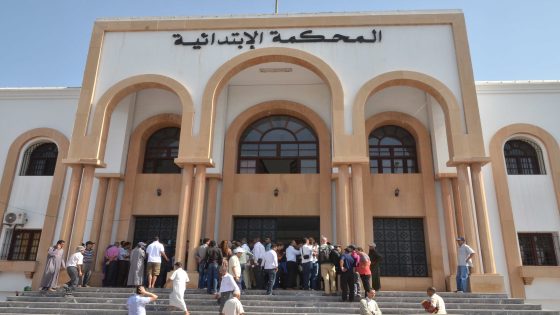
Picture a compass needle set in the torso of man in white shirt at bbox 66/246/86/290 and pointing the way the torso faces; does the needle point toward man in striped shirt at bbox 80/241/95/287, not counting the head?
no

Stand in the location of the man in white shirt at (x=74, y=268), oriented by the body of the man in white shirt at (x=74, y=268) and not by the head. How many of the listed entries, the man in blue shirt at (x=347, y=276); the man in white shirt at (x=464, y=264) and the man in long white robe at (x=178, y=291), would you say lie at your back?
0

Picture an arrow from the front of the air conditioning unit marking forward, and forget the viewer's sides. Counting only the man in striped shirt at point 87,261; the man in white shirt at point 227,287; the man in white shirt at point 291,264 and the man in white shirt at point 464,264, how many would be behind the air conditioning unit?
0

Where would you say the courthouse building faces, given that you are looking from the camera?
facing the viewer

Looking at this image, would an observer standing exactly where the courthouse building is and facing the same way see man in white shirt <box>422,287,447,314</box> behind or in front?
in front

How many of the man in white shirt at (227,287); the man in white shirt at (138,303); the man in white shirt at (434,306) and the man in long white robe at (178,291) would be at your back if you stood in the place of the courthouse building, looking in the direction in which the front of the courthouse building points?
0

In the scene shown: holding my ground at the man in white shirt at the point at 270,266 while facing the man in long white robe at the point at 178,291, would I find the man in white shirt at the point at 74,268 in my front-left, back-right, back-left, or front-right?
front-right

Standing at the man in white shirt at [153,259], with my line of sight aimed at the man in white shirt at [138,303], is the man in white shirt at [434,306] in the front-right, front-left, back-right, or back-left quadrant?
front-left

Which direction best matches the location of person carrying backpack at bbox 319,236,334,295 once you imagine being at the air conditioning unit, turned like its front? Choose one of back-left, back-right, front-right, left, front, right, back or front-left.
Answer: front-left

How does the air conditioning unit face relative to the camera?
toward the camera

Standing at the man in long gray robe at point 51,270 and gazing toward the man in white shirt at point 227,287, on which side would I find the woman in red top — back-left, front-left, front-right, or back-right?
front-left

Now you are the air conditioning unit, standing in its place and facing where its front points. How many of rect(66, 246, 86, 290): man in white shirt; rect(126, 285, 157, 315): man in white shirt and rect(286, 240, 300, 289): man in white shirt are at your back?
0

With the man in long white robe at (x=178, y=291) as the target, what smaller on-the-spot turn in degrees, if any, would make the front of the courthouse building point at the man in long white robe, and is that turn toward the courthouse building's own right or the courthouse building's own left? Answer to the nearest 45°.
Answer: approximately 45° to the courthouse building's own right
